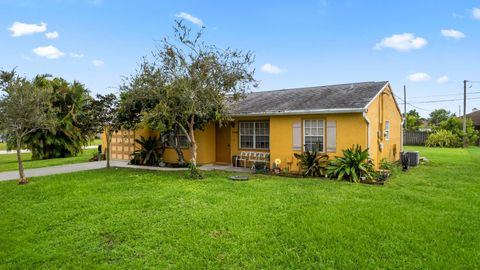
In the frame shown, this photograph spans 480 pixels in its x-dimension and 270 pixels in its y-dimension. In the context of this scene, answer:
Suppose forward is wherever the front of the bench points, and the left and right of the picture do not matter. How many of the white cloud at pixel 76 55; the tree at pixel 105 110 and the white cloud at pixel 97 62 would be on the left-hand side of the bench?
0

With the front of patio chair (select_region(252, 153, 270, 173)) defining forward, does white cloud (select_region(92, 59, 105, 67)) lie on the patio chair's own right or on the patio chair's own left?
on the patio chair's own right

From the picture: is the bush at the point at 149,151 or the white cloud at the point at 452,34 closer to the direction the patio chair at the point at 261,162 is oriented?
the bush

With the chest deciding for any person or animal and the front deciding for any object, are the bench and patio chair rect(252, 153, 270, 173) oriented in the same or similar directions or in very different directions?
same or similar directions

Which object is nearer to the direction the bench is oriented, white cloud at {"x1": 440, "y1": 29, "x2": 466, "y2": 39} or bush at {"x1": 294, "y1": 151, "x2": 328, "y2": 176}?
the bush

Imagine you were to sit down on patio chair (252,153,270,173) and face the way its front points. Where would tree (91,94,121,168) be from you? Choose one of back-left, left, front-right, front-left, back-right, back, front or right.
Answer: front-right

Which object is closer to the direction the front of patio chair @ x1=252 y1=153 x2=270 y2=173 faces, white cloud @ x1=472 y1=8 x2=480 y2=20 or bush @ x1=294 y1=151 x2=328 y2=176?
the bush

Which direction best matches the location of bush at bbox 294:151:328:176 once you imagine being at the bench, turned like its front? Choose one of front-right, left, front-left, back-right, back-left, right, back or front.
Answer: left

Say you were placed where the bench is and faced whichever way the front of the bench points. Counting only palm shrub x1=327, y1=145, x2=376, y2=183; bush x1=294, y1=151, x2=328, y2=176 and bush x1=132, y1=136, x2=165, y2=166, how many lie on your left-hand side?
2

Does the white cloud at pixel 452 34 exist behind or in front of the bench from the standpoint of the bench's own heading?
behind

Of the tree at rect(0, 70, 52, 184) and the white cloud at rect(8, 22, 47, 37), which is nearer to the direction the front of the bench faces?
the tree

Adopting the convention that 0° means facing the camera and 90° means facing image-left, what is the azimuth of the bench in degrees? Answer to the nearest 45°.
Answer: approximately 45°

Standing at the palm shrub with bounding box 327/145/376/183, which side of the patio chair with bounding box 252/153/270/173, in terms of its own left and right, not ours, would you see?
left

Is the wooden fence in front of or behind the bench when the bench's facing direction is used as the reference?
behind

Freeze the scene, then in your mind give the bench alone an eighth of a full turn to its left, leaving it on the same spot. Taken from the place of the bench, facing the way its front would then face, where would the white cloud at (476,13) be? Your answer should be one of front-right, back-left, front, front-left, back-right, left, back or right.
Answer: left

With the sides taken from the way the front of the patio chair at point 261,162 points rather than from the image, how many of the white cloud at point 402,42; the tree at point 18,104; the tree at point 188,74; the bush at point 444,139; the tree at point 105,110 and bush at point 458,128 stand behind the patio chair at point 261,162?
3
